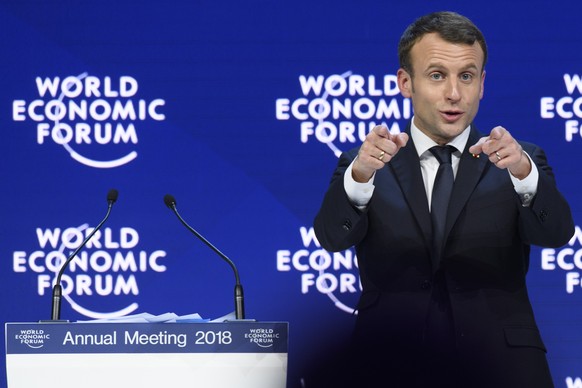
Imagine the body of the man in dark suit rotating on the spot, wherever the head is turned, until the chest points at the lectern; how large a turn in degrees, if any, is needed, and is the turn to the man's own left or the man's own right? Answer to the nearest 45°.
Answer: approximately 45° to the man's own right

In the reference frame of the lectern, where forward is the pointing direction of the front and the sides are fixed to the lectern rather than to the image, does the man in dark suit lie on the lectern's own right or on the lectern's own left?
on the lectern's own left

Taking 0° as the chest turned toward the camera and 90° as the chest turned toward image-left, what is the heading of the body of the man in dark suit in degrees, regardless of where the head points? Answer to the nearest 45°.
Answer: approximately 0°

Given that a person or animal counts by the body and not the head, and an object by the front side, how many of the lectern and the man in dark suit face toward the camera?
2

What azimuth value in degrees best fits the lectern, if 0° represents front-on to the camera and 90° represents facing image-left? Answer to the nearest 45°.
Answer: approximately 0°
